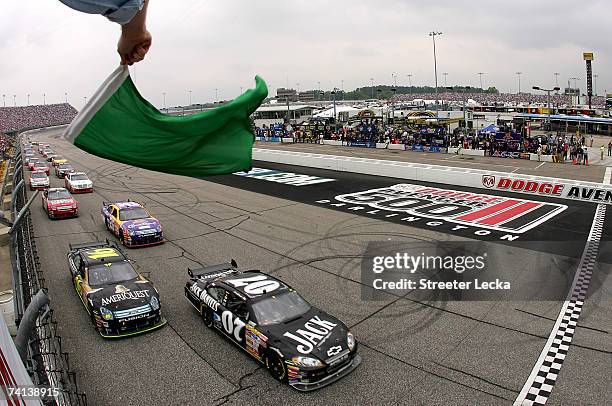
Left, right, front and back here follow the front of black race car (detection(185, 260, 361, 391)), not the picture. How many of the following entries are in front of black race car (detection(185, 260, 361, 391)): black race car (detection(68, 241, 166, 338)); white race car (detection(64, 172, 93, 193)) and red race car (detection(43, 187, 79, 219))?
0

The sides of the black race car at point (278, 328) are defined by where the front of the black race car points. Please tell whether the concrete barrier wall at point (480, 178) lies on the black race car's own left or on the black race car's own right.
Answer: on the black race car's own left

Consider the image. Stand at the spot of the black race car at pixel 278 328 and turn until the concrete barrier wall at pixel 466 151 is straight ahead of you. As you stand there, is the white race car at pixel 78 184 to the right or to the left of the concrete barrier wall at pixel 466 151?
left

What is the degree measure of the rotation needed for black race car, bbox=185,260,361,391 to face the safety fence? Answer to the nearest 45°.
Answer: approximately 135° to its right

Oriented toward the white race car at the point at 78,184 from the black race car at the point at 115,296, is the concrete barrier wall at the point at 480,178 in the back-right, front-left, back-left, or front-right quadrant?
front-right

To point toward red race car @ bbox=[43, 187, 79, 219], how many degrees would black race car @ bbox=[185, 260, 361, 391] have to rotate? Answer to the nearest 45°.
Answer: approximately 180°

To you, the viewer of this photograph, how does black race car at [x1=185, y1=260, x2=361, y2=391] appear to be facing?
facing the viewer and to the right of the viewer

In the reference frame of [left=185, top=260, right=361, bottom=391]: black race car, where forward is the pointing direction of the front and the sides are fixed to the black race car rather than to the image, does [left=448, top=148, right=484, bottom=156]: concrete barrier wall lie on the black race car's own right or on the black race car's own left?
on the black race car's own left
